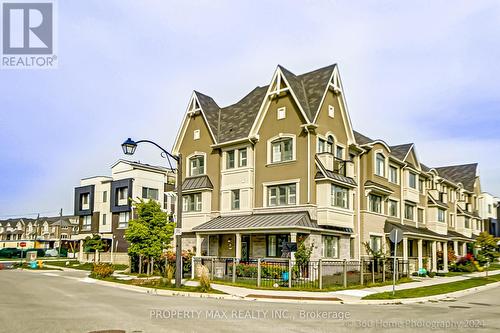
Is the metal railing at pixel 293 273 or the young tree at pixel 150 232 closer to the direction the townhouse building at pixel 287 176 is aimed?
the metal railing

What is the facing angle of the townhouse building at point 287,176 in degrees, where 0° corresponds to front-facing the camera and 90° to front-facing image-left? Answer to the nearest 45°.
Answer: approximately 45°

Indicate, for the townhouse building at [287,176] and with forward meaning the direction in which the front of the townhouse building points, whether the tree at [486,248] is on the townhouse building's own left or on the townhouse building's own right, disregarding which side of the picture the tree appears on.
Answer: on the townhouse building's own left

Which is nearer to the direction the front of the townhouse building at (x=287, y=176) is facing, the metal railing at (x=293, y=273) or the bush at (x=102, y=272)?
the metal railing

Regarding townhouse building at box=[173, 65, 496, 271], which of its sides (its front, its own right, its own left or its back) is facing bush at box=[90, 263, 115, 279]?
right
